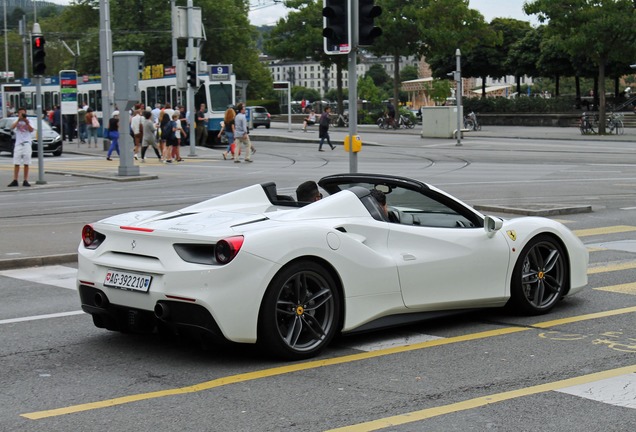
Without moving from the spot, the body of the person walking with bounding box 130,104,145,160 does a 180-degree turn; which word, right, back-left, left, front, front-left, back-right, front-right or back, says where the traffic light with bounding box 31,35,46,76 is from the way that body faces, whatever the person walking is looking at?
front

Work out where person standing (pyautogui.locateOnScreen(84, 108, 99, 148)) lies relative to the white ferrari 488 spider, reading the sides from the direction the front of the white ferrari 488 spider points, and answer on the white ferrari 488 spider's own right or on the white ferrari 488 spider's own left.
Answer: on the white ferrari 488 spider's own left

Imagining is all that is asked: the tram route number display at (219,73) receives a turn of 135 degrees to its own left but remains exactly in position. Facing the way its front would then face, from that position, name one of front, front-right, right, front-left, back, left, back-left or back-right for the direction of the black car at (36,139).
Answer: back

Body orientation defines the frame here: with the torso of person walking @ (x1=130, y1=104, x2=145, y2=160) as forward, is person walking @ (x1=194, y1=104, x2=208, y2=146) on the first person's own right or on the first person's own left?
on the first person's own left

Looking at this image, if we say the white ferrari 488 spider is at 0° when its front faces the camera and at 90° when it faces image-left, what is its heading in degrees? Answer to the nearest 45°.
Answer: approximately 225°

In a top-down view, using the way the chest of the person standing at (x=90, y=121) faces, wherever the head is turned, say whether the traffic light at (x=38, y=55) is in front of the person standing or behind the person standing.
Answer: behind

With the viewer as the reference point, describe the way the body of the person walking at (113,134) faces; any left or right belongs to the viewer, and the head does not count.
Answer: facing to the right of the viewer
